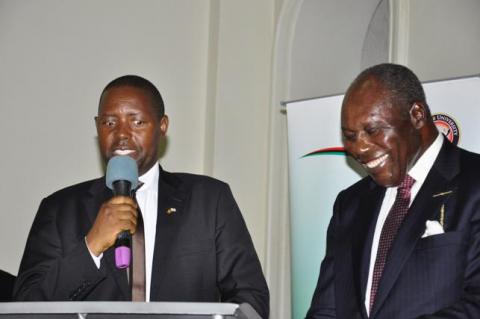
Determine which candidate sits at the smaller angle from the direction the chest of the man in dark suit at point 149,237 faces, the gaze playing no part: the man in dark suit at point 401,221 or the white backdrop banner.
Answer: the man in dark suit

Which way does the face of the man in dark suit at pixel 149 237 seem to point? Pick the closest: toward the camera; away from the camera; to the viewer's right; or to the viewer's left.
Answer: toward the camera

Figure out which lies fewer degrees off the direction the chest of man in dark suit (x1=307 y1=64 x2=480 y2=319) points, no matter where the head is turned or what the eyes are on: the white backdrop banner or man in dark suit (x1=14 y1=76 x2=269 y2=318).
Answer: the man in dark suit

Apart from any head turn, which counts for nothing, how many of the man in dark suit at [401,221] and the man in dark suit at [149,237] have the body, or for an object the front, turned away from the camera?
0

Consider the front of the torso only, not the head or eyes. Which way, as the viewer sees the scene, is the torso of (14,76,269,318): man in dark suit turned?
toward the camera

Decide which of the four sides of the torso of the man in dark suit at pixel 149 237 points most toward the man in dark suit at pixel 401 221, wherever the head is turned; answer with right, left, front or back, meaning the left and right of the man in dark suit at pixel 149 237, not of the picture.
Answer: left

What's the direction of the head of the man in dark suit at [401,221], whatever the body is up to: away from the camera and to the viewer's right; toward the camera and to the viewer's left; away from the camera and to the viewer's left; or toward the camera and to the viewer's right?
toward the camera and to the viewer's left

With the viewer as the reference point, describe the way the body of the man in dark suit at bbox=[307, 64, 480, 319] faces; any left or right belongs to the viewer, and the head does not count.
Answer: facing the viewer and to the left of the viewer
